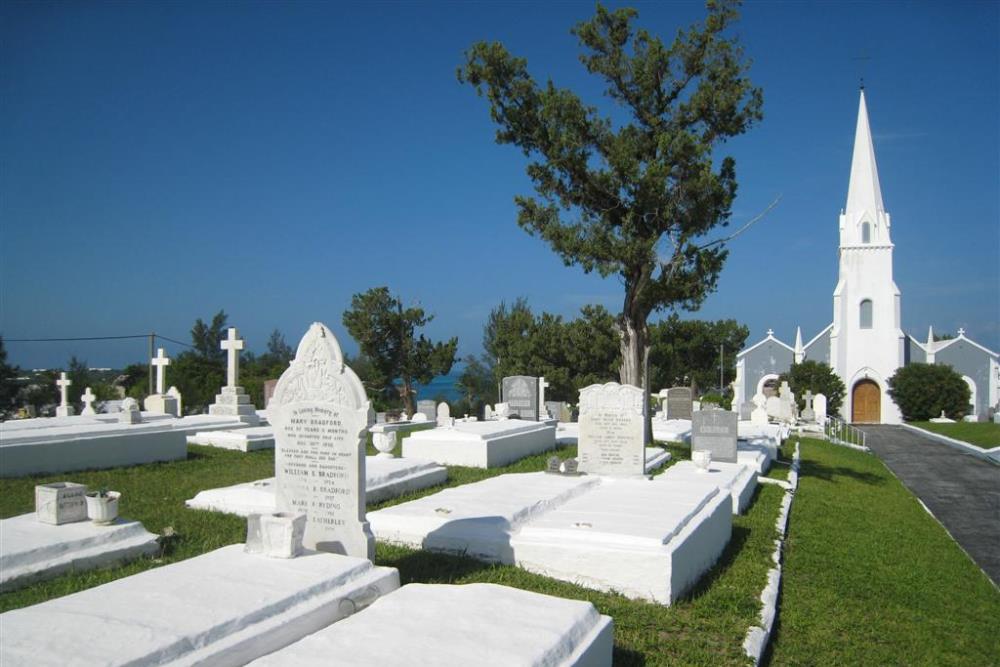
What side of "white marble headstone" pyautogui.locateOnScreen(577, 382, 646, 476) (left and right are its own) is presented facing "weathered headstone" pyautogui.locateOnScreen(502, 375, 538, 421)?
back

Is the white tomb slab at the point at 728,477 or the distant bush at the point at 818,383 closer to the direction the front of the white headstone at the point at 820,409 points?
the white tomb slab

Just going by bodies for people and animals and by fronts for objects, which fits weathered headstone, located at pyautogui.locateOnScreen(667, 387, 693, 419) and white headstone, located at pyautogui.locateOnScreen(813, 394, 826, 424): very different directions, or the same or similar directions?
same or similar directions

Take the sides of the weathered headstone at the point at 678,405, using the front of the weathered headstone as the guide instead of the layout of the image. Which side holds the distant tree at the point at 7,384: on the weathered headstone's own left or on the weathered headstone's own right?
on the weathered headstone's own right

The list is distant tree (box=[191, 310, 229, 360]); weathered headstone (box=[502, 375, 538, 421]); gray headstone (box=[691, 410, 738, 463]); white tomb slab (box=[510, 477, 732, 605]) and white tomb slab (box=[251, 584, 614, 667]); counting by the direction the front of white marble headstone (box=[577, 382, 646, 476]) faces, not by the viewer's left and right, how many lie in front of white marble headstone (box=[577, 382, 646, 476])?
2

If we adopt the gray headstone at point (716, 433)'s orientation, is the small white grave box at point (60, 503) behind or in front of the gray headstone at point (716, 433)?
in front

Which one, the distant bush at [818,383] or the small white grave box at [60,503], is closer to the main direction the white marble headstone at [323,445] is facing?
the small white grave box

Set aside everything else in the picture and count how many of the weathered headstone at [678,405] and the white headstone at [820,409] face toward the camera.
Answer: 2

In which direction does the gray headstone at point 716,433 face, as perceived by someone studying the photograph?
facing the viewer

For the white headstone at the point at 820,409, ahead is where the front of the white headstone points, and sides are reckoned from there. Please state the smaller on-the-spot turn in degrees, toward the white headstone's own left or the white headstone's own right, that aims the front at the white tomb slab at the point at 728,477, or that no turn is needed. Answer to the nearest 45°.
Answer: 0° — it already faces it

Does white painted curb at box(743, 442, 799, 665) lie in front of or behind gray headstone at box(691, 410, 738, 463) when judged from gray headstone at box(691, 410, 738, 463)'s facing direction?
in front

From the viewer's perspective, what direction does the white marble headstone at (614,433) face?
toward the camera

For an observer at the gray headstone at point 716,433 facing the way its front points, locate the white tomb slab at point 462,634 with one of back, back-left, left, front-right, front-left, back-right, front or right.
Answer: front

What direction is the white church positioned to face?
toward the camera
